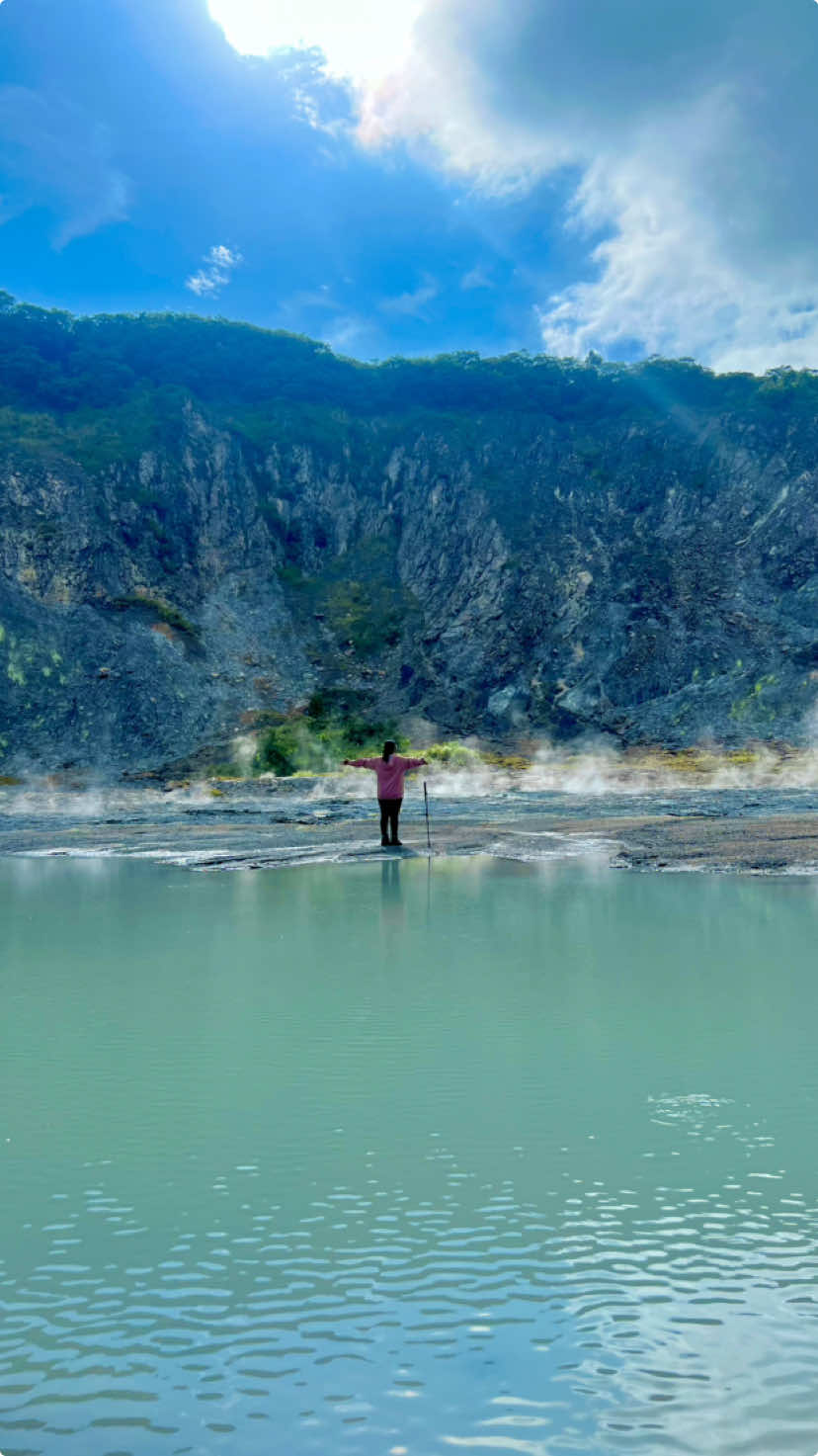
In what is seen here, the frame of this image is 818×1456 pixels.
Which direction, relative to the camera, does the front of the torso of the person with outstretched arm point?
away from the camera
